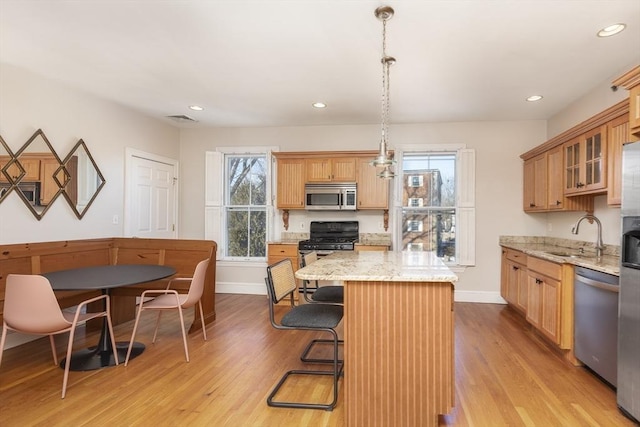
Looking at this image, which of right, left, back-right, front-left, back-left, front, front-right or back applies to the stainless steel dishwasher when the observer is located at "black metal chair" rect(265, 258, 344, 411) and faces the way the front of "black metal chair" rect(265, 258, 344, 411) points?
front

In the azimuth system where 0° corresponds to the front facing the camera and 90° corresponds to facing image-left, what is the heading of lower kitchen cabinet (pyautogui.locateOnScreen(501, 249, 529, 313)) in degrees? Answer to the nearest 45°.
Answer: approximately 45°

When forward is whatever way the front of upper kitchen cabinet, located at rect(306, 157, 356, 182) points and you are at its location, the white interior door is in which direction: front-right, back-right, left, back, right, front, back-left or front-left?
right

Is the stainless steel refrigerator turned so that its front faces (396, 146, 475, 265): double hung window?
no

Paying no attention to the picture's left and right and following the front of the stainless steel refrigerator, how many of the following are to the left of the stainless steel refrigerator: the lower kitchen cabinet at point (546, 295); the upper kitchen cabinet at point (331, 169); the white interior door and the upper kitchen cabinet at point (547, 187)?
0

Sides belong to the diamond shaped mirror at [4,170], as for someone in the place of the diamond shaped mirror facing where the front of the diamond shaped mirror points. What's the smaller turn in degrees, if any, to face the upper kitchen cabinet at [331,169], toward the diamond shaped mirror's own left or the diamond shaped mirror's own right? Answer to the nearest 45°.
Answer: approximately 45° to the diamond shaped mirror's own left

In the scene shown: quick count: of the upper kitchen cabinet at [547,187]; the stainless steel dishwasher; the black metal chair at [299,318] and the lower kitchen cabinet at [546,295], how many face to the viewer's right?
1

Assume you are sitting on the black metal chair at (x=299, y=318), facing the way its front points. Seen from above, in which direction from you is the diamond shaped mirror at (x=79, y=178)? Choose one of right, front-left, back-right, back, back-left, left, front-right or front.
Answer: back-left

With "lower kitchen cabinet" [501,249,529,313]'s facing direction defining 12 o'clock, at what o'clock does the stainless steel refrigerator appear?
The stainless steel refrigerator is roughly at 10 o'clock from the lower kitchen cabinet.

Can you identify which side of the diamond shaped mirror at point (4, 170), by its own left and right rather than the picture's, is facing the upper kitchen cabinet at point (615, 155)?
front

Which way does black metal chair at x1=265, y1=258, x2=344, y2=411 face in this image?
to the viewer's right

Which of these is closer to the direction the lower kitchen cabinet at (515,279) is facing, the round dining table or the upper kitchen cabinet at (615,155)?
the round dining table

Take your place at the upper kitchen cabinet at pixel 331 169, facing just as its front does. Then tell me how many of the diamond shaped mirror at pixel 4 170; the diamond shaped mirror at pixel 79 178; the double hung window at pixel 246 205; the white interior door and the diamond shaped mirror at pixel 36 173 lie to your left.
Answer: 0

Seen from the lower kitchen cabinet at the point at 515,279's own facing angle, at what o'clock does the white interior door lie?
The white interior door is roughly at 1 o'clock from the lower kitchen cabinet.

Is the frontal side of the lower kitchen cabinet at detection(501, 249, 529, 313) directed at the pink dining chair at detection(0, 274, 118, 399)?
yes

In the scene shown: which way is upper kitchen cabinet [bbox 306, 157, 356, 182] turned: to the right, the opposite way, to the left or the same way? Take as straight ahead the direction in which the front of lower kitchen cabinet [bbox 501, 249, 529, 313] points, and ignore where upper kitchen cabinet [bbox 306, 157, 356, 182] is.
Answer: to the left

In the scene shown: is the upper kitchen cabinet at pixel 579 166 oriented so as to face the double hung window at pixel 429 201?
no

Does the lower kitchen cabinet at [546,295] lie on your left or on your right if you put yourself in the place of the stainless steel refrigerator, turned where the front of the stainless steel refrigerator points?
on your right

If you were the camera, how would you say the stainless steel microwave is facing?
facing the viewer

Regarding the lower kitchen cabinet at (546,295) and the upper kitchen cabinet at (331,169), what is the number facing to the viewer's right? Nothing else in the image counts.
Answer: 0

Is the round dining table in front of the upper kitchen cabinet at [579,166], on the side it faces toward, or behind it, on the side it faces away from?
in front

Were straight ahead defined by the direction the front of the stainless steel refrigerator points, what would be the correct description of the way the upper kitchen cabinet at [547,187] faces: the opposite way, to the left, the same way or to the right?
the same way

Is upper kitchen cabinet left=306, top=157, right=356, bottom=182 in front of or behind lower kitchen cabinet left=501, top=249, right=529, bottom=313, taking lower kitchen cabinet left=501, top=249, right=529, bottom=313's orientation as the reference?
in front

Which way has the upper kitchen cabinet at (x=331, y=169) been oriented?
toward the camera
